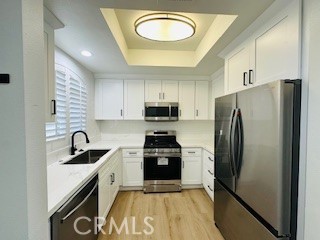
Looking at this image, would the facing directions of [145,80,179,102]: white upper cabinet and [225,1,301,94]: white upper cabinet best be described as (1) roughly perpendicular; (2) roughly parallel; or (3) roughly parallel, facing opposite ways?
roughly perpendicular

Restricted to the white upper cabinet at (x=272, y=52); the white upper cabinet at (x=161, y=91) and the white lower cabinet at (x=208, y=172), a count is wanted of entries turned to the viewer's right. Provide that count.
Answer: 0

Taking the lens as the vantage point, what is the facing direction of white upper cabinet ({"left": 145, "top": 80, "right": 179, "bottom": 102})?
facing the viewer

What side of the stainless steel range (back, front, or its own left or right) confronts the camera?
front

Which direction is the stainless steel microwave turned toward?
toward the camera

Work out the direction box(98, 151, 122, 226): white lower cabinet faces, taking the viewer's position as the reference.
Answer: facing to the right of the viewer

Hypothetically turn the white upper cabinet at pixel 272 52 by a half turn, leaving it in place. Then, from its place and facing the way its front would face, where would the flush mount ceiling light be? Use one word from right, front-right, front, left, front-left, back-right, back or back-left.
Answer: back-left

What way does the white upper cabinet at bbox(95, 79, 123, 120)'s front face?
toward the camera

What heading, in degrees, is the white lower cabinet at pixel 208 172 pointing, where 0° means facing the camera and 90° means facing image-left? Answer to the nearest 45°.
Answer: approximately 90°

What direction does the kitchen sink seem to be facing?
to the viewer's right
